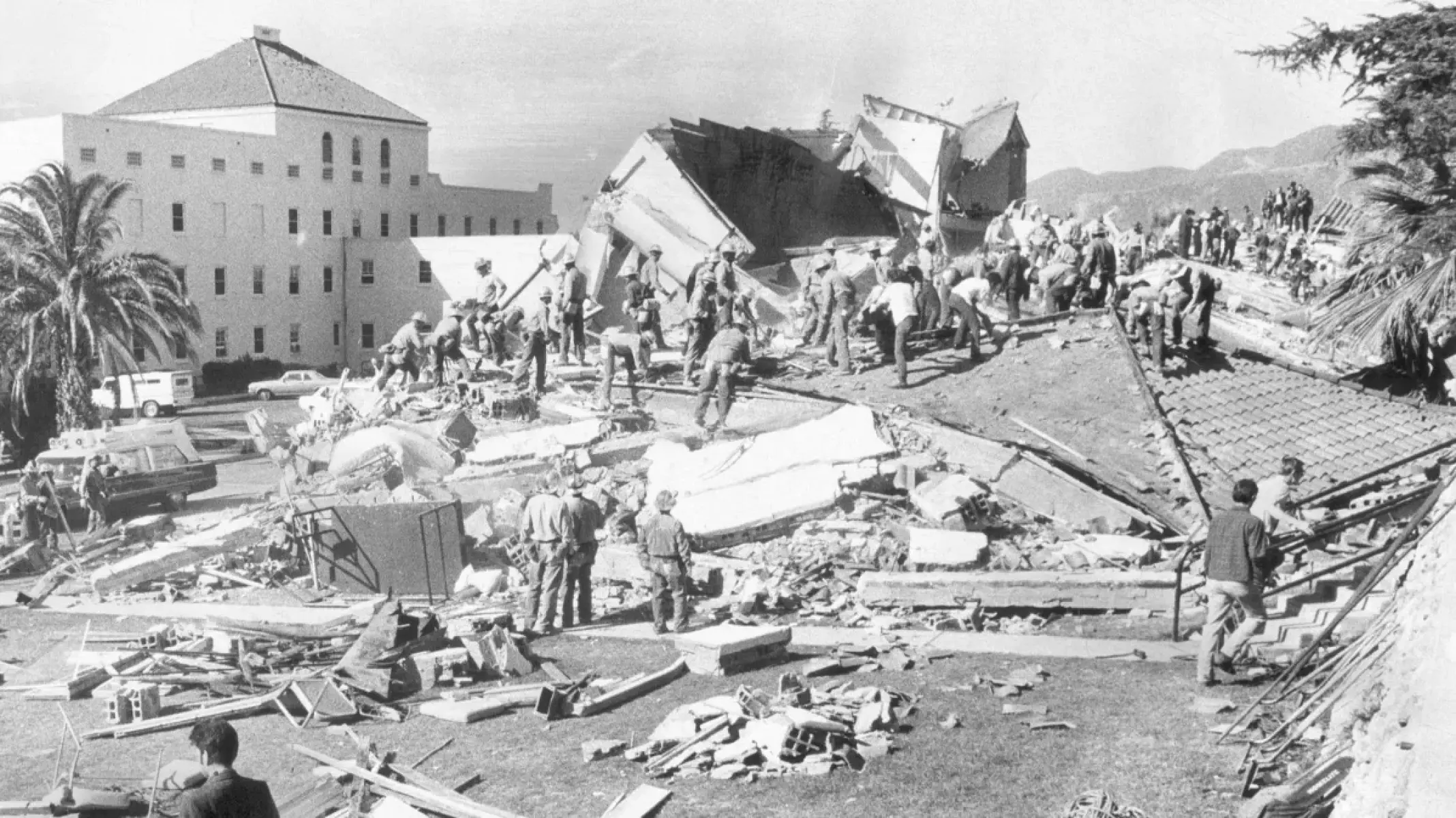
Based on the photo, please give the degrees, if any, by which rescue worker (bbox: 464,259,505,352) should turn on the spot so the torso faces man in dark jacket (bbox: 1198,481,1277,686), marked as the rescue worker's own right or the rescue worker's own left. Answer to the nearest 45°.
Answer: approximately 45° to the rescue worker's own left

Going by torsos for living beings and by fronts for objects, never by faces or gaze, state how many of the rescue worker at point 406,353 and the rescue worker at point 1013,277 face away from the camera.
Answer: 1

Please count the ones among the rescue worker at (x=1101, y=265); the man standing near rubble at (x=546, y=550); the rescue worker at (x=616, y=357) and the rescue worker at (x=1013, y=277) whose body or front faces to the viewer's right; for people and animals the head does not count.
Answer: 1

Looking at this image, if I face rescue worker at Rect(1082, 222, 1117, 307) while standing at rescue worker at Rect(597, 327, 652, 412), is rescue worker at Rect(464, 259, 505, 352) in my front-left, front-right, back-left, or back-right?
back-left

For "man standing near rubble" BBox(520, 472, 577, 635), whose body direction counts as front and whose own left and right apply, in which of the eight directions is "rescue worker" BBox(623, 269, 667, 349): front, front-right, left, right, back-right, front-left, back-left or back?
front

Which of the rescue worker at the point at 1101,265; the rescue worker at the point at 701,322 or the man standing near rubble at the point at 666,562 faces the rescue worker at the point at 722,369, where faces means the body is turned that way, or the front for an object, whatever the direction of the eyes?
the man standing near rubble

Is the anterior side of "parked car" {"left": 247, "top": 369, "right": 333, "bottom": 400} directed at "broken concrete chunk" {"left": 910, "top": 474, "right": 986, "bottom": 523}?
no

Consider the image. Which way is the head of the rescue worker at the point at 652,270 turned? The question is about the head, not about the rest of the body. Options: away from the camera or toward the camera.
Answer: toward the camera

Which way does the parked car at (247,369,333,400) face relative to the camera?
to the viewer's left

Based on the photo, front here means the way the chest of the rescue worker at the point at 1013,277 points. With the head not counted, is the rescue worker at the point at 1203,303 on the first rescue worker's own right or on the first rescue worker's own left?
on the first rescue worker's own right

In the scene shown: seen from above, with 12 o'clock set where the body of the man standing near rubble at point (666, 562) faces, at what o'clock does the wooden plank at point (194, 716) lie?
The wooden plank is roughly at 8 o'clock from the man standing near rubble.

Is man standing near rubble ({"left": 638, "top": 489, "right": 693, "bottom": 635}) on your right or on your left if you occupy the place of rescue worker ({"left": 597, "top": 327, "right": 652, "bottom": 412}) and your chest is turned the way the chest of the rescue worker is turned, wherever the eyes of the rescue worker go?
on your right

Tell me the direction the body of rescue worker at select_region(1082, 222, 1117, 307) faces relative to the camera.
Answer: away from the camera

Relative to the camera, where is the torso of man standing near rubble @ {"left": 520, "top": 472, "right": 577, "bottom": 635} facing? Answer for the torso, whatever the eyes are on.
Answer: away from the camera

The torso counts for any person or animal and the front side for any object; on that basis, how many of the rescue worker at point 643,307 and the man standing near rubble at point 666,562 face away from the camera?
1

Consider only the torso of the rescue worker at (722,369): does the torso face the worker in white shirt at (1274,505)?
no

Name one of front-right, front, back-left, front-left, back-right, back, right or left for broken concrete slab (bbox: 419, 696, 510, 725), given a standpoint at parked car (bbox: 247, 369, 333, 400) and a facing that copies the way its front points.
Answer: left

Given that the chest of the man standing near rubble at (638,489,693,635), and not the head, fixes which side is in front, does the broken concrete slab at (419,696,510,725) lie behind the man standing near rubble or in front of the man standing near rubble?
behind
